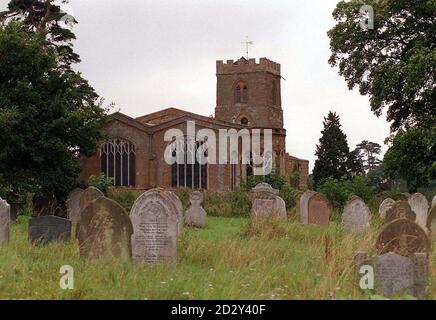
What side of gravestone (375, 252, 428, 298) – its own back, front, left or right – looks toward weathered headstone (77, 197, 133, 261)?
right

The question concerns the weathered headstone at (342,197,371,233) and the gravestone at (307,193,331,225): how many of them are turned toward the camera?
2

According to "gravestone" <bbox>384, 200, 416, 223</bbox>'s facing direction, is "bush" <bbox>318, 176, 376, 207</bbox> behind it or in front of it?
behind

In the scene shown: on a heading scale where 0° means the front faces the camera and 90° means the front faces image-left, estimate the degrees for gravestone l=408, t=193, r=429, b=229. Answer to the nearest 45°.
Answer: approximately 0°

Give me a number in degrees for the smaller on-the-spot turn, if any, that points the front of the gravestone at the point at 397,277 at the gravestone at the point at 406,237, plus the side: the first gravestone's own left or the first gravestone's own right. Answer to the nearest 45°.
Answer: approximately 180°

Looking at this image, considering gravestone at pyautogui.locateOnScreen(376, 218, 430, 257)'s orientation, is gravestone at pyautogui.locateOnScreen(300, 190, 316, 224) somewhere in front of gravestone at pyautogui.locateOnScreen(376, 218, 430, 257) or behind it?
behind

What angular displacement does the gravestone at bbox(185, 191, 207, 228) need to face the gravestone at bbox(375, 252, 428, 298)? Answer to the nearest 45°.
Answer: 0° — it already faces it

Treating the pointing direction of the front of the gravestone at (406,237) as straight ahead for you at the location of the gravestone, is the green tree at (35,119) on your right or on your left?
on your right

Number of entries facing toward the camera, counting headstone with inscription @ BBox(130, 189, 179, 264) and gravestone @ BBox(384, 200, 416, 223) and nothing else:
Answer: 2

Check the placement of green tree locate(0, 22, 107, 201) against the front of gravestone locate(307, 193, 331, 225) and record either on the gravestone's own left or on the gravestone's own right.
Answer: on the gravestone's own right

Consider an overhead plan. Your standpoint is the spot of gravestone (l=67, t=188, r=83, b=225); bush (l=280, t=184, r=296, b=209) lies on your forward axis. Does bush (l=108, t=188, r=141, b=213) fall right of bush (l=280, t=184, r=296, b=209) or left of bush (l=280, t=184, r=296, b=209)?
left

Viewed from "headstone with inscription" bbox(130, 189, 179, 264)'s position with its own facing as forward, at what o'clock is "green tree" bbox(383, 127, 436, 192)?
The green tree is roughly at 7 o'clock from the headstone with inscription.

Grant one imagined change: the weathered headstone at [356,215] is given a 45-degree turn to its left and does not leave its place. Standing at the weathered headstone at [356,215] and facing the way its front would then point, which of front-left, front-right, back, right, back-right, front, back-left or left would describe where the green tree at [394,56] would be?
back-left
